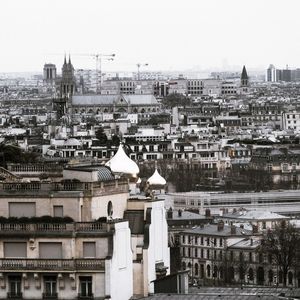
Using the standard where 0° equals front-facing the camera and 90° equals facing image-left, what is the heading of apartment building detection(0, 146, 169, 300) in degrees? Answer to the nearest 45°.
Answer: approximately 0°
